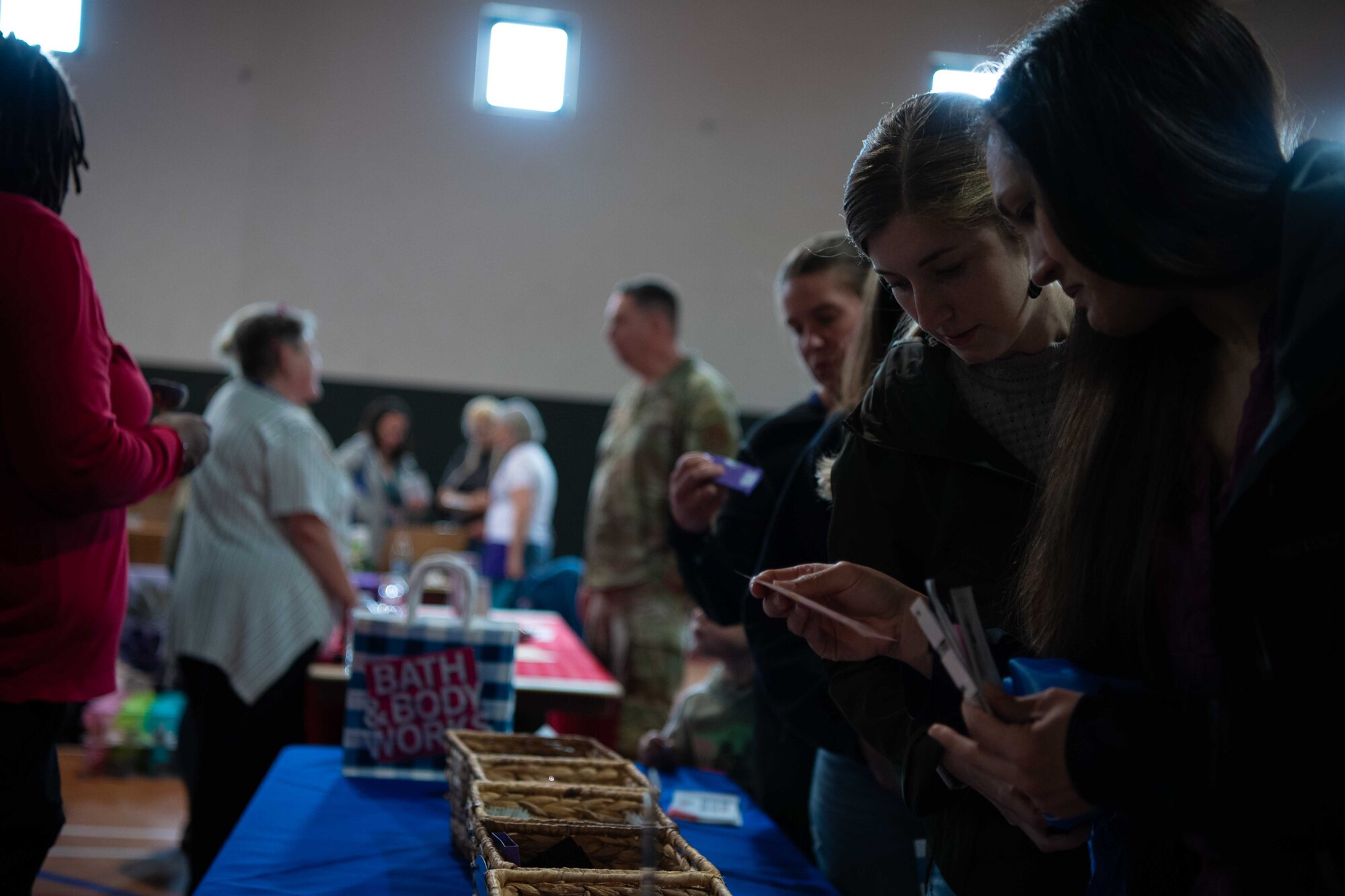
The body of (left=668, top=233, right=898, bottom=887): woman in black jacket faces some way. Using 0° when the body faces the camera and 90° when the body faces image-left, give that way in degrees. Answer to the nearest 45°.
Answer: approximately 45°

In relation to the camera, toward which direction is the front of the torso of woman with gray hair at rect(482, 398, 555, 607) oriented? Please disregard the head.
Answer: to the viewer's left
